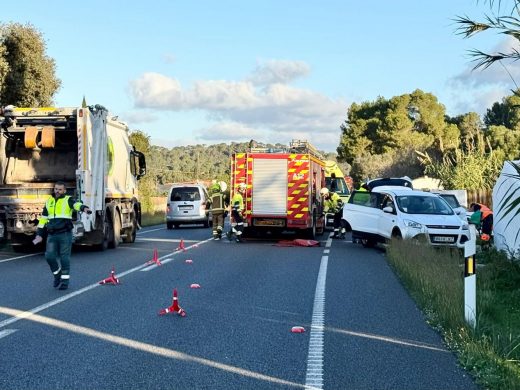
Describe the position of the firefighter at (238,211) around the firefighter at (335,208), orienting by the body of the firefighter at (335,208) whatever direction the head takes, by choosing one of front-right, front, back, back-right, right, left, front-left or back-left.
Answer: front-left

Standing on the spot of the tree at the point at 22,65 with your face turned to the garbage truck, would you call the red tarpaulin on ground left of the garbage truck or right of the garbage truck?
left

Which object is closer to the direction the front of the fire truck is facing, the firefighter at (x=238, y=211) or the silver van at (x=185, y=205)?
the silver van

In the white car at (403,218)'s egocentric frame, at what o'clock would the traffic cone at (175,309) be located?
The traffic cone is roughly at 2 o'clock from the white car.

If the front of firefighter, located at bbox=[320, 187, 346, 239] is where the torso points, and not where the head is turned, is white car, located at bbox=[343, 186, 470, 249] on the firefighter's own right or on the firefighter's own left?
on the firefighter's own left

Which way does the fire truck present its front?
away from the camera

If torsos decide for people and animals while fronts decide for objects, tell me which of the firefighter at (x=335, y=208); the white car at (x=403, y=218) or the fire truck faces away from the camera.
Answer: the fire truck

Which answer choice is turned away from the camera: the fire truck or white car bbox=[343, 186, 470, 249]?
the fire truck
